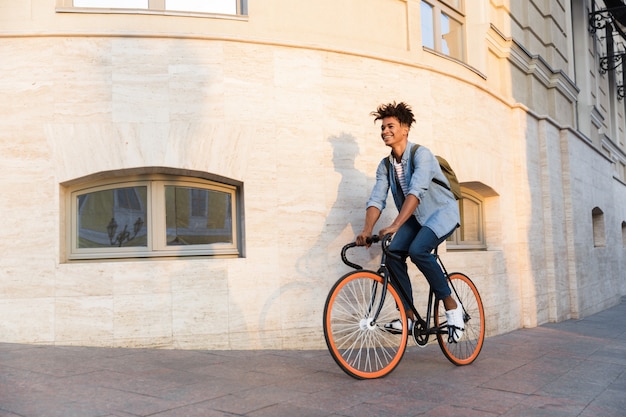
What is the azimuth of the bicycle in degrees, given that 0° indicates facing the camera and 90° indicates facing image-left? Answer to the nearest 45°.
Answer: approximately 45°

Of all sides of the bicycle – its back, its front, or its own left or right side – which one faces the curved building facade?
right
